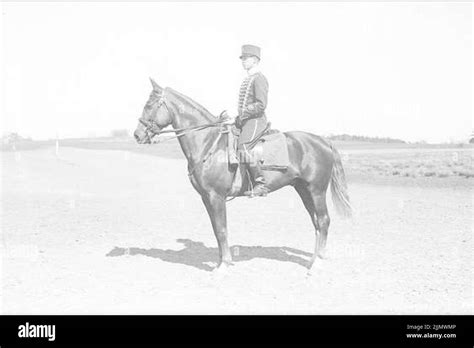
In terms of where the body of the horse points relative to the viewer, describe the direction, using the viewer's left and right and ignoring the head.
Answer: facing to the left of the viewer
